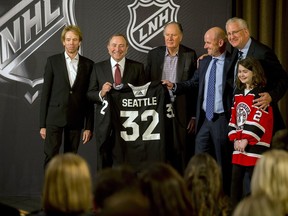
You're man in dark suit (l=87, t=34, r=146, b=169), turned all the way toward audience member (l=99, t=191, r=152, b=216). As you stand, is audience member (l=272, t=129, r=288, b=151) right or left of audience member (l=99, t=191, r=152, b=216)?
left

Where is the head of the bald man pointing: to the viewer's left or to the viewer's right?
to the viewer's left

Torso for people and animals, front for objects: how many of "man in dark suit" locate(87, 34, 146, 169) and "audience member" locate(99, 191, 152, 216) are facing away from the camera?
1

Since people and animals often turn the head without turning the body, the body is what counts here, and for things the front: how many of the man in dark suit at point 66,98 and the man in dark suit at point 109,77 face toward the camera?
2

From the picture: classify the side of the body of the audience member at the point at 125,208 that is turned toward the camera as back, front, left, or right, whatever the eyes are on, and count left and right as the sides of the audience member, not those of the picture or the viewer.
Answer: back

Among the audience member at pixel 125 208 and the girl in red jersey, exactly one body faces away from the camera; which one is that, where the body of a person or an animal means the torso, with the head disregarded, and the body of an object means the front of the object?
the audience member

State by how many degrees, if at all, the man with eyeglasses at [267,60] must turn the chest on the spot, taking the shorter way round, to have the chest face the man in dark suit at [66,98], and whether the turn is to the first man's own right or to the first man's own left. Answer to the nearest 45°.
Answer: approximately 45° to the first man's own right

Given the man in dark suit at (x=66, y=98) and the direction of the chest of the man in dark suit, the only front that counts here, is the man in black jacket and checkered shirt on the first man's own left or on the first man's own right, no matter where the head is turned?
on the first man's own left
